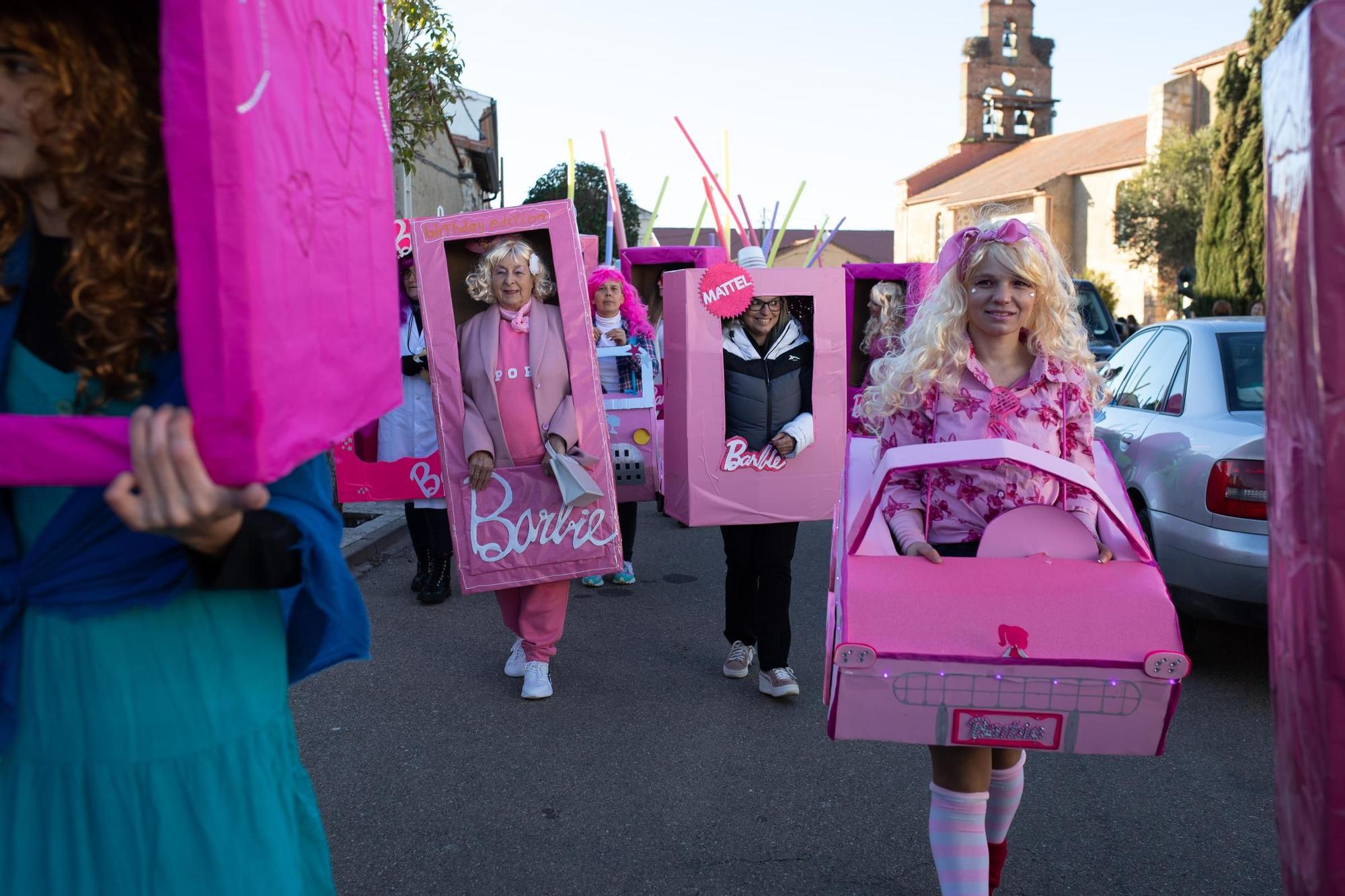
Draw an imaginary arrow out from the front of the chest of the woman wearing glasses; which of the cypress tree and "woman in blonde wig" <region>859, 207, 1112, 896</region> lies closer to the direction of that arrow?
the woman in blonde wig

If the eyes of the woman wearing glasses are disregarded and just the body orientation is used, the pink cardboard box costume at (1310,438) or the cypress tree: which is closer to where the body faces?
the pink cardboard box costume

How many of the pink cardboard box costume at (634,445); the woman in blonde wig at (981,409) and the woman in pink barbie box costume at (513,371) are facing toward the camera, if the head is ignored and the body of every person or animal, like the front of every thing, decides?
3

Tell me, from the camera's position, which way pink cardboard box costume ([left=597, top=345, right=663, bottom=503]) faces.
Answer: facing the viewer

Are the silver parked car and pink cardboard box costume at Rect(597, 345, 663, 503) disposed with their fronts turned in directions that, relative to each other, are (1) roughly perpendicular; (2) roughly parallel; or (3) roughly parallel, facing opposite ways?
roughly parallel, facing opposite ways

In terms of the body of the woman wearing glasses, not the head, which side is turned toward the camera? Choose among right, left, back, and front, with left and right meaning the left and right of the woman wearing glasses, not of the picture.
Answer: front

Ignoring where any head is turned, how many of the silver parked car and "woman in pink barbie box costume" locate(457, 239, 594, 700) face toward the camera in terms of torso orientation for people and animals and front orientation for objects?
1

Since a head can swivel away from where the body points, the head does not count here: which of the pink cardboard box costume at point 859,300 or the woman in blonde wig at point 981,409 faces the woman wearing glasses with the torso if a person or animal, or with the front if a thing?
the pink cardboard box costume

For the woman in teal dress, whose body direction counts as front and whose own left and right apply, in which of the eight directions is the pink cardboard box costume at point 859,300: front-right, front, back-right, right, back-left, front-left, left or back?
back

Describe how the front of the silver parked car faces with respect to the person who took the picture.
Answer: facing away from the viewer and to the left of the viewer
